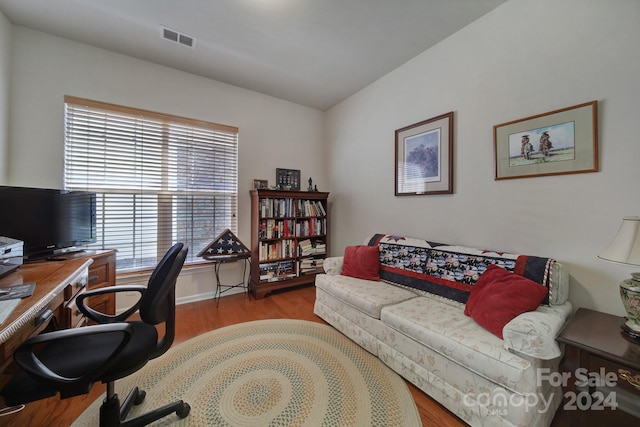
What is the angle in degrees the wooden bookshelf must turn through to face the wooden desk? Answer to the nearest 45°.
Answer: approximately 90° to its right

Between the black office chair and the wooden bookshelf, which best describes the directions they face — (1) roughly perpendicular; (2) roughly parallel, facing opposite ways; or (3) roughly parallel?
roughly perpendicular

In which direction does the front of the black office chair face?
to the viewer's left

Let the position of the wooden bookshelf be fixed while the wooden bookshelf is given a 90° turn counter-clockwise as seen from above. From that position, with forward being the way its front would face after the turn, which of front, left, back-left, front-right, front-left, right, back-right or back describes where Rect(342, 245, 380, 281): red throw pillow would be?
right

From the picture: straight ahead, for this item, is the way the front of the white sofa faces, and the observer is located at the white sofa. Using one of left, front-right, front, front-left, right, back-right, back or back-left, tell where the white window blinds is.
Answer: front-right

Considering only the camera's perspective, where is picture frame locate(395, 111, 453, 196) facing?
facing the viewer and to the left of the viewer

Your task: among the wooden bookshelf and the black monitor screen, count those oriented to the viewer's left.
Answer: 0

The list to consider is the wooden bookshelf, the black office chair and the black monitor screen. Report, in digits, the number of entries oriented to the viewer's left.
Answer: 1

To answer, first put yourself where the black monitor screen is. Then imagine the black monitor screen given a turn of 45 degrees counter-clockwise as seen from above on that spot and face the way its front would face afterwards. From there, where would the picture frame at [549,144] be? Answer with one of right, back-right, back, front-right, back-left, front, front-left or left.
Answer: front-right

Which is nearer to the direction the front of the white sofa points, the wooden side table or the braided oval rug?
the braided oval rug

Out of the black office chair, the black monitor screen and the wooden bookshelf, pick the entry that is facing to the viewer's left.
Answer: the black office chair

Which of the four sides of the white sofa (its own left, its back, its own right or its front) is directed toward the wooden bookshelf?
right

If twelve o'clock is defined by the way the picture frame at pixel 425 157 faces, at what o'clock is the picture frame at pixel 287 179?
the picture frame at pixel 287 179 is roughly at 2 o'clock from the picture frame at pixel 425 157.

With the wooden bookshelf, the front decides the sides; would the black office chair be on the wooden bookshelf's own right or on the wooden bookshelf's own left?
on the wooden bookshelf's own right

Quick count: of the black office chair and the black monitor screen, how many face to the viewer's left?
1

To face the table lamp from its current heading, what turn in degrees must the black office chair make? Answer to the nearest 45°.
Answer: approximately 135° to its left

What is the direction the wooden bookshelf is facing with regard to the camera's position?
facing the viewer and to the right of the viewer

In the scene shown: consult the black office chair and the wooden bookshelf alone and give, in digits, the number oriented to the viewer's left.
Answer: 1

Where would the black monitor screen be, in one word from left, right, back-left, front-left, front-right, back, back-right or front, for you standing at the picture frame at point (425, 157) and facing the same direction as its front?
front

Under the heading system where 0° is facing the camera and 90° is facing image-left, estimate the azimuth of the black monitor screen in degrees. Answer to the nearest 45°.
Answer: approximately 315°
